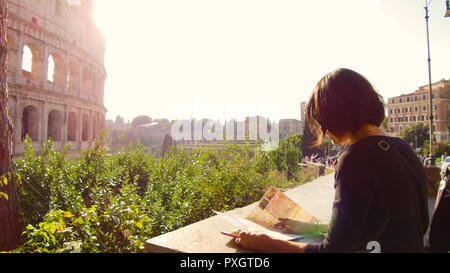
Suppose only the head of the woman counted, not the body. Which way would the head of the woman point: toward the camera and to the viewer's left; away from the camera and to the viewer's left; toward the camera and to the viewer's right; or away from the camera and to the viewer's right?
away from the camera and to the viewer's left

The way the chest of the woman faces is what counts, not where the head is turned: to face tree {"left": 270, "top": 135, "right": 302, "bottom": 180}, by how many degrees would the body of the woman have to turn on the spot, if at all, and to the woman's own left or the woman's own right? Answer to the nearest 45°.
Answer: approximately 45° to the woman's own right

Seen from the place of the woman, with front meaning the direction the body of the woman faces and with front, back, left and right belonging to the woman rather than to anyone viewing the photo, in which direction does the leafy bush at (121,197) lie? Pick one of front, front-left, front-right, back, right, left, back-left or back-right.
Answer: front

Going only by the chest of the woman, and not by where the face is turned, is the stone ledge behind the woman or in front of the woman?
in front

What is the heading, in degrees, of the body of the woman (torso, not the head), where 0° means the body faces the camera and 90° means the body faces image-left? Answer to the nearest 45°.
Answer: approximately 135°
